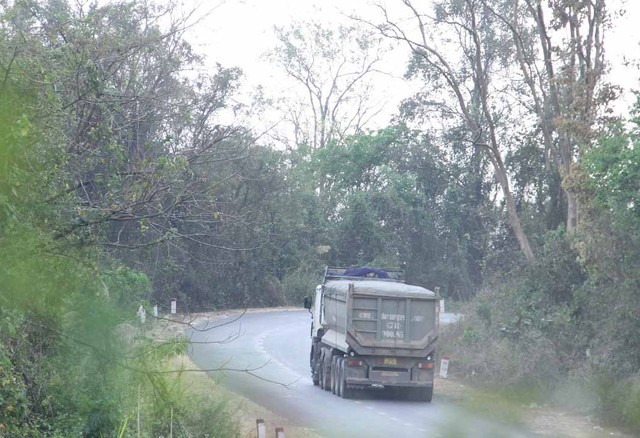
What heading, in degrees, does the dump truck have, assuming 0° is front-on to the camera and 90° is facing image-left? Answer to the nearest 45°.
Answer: approximately 180°
